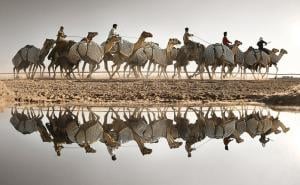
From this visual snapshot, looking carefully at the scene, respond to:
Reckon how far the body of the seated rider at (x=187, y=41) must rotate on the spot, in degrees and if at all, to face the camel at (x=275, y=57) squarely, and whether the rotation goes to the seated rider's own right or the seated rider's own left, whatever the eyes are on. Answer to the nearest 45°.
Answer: approximately 45° to the seated rider's own left

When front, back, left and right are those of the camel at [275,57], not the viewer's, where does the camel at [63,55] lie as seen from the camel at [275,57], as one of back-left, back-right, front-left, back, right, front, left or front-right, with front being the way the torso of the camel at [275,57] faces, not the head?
back-right

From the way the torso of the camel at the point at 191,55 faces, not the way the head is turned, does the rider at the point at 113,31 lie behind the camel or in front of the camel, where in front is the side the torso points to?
behind

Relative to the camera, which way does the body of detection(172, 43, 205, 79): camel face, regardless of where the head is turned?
to the viewer's right

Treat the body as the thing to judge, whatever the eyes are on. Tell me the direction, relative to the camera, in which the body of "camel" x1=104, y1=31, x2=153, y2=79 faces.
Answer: to the viewer's right

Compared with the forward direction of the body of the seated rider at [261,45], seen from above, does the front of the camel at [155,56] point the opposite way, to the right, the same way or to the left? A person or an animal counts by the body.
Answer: the same way

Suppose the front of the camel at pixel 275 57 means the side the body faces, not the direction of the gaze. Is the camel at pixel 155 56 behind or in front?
behind

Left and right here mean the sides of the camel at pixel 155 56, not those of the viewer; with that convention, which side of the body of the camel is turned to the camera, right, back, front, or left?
right

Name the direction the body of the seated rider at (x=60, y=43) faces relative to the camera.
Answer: to the viewer's right

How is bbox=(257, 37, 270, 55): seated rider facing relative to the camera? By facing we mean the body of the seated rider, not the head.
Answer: to the viewer's right

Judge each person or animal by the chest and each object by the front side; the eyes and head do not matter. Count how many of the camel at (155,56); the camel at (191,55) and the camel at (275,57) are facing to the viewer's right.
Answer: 3

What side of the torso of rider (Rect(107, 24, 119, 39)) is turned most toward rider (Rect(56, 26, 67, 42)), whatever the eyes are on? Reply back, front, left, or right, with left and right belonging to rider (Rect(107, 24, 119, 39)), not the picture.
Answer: back

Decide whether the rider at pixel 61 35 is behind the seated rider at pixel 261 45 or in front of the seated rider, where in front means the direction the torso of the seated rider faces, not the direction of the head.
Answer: behind

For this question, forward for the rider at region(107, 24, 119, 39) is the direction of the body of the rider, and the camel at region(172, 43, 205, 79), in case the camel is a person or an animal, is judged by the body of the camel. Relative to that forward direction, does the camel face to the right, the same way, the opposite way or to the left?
the same way

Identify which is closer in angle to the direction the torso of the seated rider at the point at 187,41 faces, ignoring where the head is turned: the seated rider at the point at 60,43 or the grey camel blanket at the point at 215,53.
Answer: the grey camel blanket

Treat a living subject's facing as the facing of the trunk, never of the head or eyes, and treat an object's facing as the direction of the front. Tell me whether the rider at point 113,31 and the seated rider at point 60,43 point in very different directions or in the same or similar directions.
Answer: same or similar directions

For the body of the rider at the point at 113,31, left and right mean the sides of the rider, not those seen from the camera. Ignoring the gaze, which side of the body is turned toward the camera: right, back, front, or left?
right

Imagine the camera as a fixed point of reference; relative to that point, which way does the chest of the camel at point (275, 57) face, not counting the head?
to the viewer's right

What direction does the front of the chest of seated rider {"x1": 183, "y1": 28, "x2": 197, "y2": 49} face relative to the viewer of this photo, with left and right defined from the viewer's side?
facing to the right of the viewer
